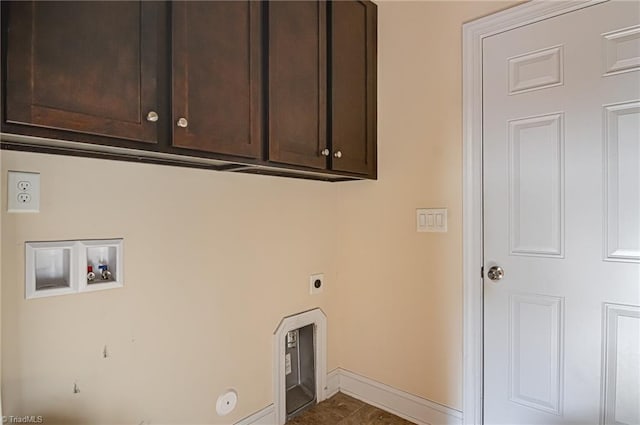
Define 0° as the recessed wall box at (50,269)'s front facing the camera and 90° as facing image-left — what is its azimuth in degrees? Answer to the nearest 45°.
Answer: approximately 315°

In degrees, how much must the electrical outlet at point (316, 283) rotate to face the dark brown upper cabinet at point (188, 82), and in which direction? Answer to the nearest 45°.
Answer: approximately 90° to its right

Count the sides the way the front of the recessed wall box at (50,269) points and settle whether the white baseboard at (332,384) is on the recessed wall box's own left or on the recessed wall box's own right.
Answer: on the recessed wall box's own left

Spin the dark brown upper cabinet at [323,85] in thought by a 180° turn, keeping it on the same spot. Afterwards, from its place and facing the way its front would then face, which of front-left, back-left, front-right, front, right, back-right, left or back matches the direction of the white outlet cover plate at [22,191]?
left

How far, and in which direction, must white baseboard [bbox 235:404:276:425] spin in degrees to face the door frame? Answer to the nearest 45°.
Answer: approximately 45° to its left
